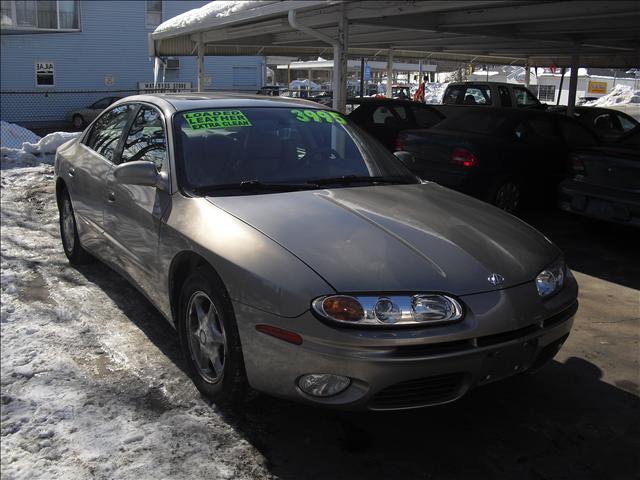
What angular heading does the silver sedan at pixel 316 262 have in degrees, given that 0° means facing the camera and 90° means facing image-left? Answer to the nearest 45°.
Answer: approximately 315°

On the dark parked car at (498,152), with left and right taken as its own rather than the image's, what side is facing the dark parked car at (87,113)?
left

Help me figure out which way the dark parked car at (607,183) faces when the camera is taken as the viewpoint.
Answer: facing away from the viewer and to the right of the viewer

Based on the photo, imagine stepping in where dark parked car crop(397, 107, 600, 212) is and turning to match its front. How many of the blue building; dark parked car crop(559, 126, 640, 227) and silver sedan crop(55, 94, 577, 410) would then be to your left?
1

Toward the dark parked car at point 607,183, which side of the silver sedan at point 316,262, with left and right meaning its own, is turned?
left

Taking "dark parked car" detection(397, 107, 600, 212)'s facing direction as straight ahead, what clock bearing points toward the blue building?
The blue building is roughly at 9 o'clock from the dark parked car.

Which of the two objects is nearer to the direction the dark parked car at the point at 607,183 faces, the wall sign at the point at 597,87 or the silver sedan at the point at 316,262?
the wall sign

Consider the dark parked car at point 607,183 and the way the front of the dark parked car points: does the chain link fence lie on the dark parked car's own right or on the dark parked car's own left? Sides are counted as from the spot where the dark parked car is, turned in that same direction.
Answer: on the dark parked car's own left

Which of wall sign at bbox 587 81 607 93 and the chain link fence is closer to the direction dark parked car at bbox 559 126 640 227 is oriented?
the wall sign
